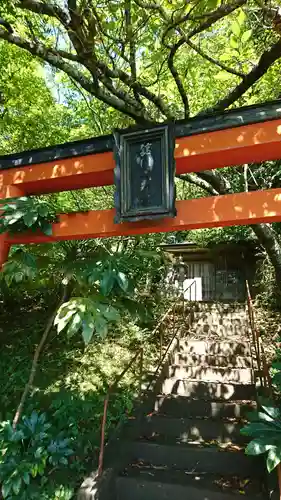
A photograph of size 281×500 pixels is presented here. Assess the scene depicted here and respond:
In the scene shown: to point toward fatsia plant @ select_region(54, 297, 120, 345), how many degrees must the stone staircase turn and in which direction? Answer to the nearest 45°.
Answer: approximately 45° to its right

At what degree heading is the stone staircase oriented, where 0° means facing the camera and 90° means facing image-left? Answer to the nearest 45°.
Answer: approximately 0°

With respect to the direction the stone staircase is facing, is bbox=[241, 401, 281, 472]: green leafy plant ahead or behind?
ahead

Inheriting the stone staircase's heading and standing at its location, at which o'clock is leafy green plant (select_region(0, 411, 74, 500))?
The leafy green plant is roughly at 2 o'clock from the stone staircase.
